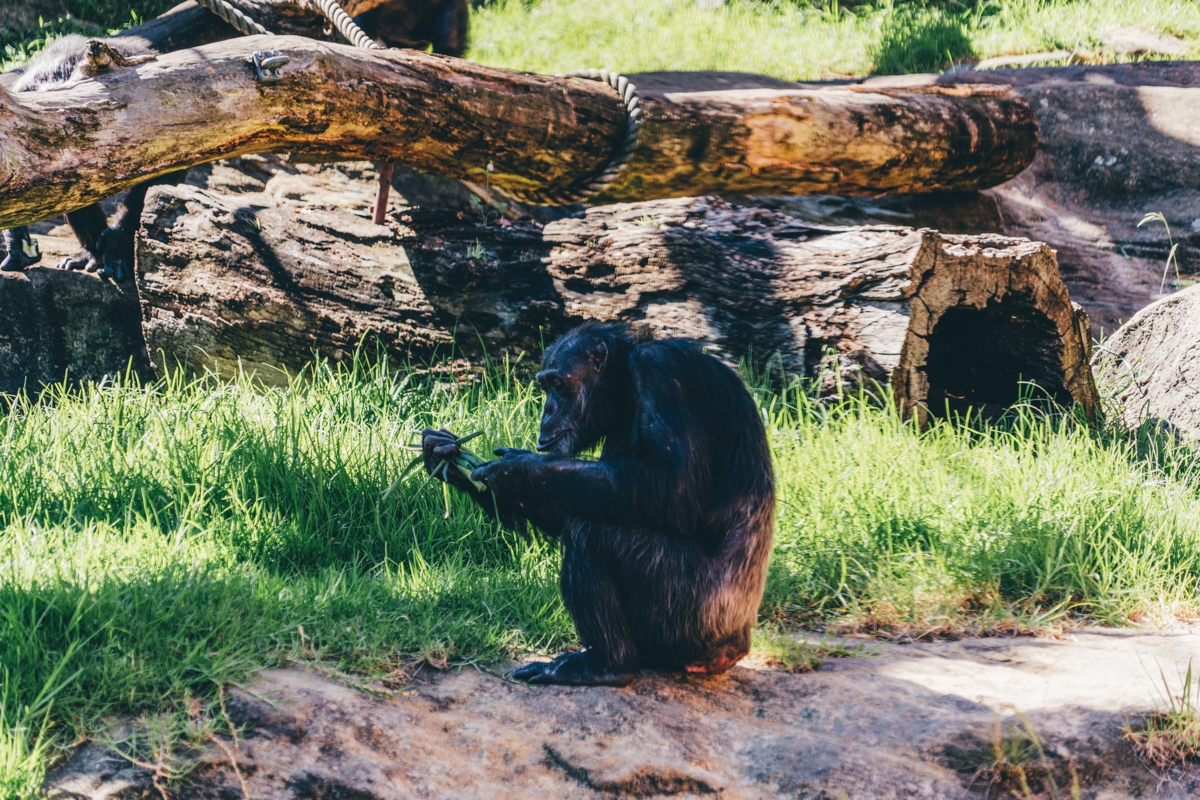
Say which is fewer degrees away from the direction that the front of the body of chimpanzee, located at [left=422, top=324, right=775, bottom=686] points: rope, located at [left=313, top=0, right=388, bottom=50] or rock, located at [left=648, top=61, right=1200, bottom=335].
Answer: the rope

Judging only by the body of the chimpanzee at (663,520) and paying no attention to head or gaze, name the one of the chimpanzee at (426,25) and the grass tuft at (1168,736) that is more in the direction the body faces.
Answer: the chimpanzee

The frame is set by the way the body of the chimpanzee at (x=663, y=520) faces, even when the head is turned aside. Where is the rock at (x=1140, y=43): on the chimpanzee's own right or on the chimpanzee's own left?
on the chimpanzee's own right

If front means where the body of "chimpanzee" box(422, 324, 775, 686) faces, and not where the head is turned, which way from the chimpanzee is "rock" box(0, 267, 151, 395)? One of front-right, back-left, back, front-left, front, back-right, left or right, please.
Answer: front-right

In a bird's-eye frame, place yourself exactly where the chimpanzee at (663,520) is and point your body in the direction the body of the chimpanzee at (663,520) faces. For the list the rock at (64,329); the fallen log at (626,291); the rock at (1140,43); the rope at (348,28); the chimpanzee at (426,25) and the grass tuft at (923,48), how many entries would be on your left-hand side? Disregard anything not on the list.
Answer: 0

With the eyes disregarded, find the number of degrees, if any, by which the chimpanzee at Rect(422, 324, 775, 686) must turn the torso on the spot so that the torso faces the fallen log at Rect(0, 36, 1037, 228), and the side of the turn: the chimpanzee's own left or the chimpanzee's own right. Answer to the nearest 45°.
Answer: approximately 90° to the chimpanzee's own right

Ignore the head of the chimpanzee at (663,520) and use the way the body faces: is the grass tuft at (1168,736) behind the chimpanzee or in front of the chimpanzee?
behind

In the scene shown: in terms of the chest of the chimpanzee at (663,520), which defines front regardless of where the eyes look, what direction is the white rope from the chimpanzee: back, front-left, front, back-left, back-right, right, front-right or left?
right

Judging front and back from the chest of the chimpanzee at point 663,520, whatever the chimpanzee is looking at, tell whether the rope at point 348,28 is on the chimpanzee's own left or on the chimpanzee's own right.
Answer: on the chimpanzee's own right

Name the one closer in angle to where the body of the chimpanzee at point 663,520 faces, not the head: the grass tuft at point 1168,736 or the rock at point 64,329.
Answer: the rock

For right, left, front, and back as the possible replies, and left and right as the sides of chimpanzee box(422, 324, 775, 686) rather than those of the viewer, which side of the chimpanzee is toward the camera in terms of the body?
left

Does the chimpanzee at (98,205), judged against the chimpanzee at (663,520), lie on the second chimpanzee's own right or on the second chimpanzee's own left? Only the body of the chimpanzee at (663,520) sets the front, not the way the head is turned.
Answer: on the second chimpanzee's own right

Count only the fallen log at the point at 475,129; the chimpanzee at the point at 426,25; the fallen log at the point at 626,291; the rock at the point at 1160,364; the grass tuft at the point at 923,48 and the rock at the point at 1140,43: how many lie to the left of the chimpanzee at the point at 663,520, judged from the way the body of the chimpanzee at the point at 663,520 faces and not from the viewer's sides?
0

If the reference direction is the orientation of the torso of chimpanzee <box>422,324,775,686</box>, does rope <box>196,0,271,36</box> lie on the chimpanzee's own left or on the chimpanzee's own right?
on the chimpanzee's own right

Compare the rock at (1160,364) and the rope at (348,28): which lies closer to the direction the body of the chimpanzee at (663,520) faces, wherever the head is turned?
the rope

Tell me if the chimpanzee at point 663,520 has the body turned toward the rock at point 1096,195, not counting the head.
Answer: no
